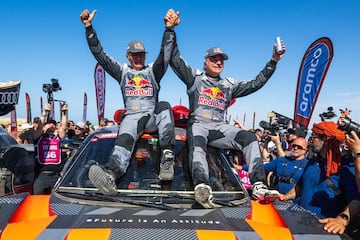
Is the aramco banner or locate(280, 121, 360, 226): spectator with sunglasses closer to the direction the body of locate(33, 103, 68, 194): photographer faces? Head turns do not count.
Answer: the spectator with sunglasses

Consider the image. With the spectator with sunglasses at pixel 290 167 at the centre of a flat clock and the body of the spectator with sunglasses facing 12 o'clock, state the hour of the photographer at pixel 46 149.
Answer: The photographer is roughly at 1 o'clock from the spectator with sunglasses.

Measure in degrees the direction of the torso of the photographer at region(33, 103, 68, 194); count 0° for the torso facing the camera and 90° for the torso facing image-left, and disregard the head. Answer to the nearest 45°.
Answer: approximately 0°

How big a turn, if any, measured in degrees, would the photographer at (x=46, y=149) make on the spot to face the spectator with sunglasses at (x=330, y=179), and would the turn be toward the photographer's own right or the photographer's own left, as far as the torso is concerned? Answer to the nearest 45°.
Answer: approximately 45° to the photographer's own left

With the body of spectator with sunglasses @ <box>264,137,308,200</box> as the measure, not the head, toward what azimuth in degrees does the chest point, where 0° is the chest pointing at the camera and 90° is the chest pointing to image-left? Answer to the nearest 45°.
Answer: approximately 45°
